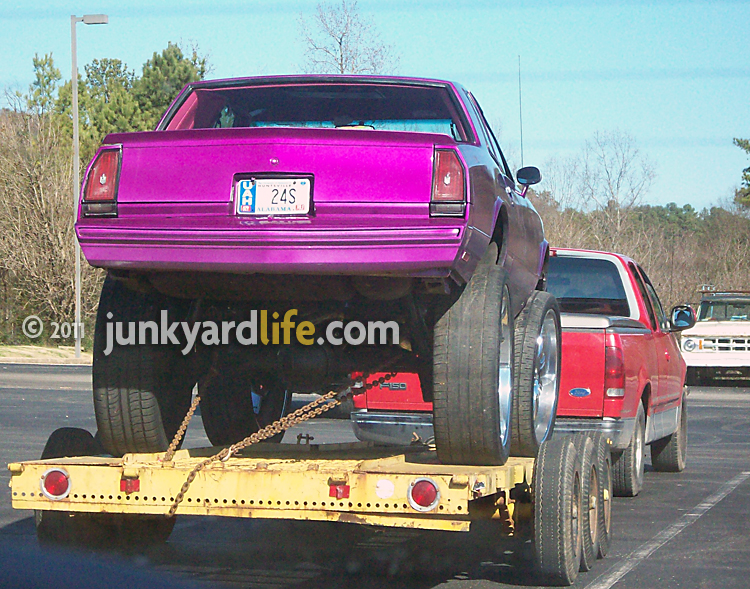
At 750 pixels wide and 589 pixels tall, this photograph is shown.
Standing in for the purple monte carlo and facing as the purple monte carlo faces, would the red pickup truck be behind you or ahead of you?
ahead

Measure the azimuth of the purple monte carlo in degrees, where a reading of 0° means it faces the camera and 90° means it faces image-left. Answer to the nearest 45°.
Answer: approximately 180°

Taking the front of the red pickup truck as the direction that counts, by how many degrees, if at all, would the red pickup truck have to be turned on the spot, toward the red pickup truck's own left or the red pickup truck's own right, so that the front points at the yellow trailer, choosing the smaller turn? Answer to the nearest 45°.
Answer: approximately 180°

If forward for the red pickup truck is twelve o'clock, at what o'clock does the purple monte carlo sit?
The purple monte carlo is roughly at 7 o'clock from the red pickup truck.

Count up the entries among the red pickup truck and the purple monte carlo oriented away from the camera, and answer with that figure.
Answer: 2

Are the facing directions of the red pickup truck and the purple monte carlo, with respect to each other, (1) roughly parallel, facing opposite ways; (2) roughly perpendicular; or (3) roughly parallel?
roughly parallel

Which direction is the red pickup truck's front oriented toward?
away from the camera

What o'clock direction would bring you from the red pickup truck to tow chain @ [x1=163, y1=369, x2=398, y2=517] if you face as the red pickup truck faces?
The tow chain is roughly at 7 o'clock from the red pickup truck.
